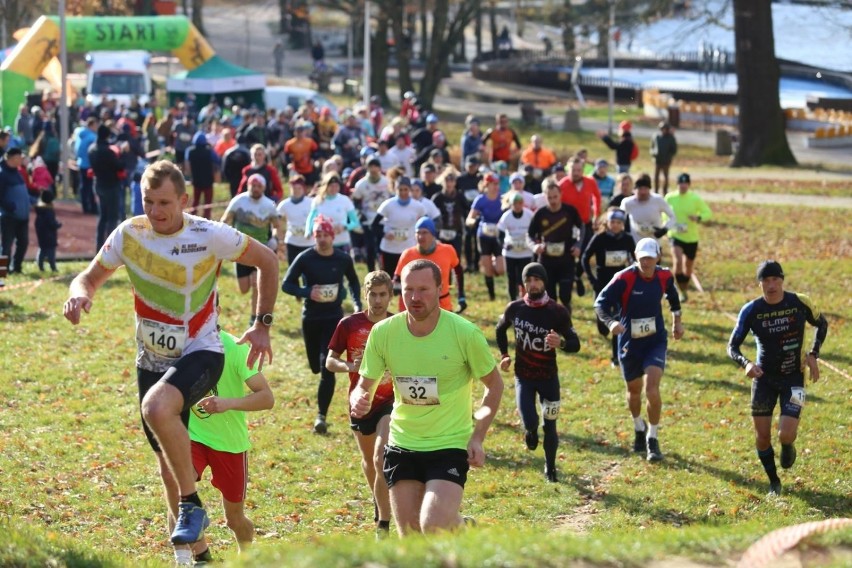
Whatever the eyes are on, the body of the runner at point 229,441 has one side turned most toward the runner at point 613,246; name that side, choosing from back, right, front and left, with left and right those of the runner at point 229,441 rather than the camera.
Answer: back

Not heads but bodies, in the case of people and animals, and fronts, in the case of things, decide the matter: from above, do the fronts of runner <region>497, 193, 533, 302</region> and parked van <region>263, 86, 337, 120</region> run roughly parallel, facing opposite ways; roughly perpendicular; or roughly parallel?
roughly perpendicular

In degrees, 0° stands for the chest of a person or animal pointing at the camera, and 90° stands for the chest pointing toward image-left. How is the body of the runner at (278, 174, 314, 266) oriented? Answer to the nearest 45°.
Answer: approximately 0°

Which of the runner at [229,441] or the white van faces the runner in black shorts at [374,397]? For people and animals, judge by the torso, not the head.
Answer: the white van

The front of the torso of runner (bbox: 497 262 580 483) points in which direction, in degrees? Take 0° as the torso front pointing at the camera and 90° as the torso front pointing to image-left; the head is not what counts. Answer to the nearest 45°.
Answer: approximately 0°

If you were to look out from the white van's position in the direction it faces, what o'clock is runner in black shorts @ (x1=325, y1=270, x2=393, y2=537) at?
The runner in black shorts is roughly at 12 o'clock from the white van.

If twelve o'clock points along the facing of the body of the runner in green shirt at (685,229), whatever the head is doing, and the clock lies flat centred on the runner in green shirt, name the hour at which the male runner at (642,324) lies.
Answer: The male runner is roughly at 12 o'clock from the runner in green shirt.

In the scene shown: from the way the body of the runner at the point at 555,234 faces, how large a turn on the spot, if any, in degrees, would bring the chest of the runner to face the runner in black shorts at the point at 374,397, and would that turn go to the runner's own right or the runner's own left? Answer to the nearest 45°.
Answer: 0° — they already face them

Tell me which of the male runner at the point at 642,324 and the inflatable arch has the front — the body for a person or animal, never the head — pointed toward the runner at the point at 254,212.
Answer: the inflatable arch
